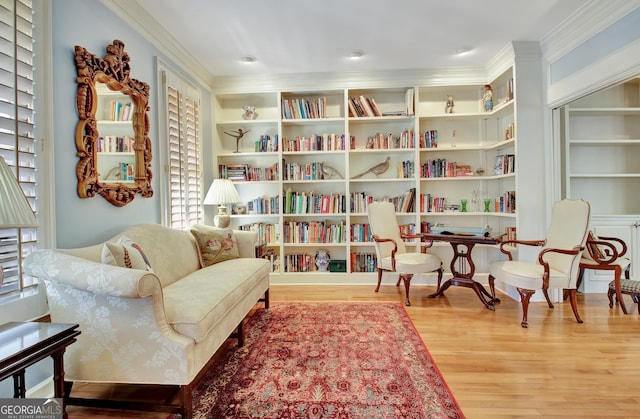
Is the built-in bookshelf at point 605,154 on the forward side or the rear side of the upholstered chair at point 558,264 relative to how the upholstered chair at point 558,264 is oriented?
on the rear side

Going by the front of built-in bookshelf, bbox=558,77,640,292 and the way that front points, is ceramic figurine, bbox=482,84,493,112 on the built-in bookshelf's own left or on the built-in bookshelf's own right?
on the built-in bookshelf's own right

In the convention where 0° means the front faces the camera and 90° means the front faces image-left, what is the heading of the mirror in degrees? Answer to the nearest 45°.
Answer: approximately 315°

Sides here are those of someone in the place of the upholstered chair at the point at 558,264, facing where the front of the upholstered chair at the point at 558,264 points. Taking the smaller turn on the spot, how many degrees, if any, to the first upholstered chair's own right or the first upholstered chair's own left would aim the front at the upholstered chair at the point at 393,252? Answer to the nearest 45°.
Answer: approximately 45° to the first upholstered chair's own right

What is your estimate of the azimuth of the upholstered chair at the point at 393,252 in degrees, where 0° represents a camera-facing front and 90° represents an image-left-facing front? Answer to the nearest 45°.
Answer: approximately 315°

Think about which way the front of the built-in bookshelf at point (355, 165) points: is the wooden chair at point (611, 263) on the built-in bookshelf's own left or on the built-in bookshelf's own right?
on the built-in bookshelf's own left

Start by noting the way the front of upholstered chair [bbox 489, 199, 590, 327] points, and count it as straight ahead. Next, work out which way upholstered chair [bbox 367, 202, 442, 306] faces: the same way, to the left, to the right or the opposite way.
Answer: to the left

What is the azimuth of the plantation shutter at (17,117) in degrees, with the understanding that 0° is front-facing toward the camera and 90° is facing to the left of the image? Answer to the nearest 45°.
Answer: approximately 315°

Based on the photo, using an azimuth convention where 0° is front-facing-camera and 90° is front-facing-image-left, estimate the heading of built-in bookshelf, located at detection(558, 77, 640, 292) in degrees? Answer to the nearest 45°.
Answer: approximately 0°

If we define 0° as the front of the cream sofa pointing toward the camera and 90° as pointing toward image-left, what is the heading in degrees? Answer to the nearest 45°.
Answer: approximately 315°

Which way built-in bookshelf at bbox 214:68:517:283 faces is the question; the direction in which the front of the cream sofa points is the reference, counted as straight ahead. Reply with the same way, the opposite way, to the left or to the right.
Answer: to the right

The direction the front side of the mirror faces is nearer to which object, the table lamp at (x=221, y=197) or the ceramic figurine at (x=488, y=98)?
the ceramic figurine
